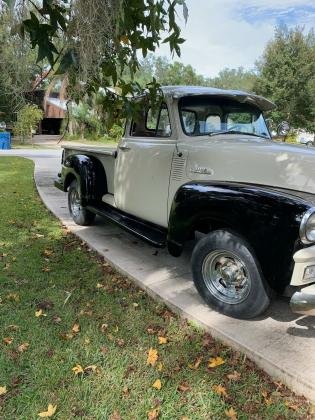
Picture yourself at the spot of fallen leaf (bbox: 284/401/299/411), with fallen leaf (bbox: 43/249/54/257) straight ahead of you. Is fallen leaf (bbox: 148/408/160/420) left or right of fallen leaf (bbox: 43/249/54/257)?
left

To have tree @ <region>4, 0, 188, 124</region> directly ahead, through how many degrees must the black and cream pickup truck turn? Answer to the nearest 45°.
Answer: approximately 90° to its right

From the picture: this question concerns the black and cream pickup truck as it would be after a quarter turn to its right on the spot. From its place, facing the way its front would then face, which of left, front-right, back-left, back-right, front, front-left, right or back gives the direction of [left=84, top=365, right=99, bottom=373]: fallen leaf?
front

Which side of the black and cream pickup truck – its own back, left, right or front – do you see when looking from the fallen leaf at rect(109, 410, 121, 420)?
right

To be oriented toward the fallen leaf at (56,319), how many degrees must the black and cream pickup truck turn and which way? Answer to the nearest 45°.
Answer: approximately 135° to its right

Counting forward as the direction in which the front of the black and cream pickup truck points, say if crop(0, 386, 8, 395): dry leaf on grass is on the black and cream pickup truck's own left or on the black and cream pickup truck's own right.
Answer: on the black and cream pickup truck's own right

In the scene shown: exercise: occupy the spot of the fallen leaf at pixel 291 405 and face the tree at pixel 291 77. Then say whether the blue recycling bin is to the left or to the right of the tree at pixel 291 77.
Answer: left

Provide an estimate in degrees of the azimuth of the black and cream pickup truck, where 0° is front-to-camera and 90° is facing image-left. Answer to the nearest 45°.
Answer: approximately 315°

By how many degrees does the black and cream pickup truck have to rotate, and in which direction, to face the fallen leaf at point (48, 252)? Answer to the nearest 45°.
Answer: approximately 180°

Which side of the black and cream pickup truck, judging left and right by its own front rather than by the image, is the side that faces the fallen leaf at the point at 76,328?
right

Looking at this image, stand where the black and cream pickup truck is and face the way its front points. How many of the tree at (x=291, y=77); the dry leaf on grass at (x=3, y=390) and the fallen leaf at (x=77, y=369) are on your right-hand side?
2
